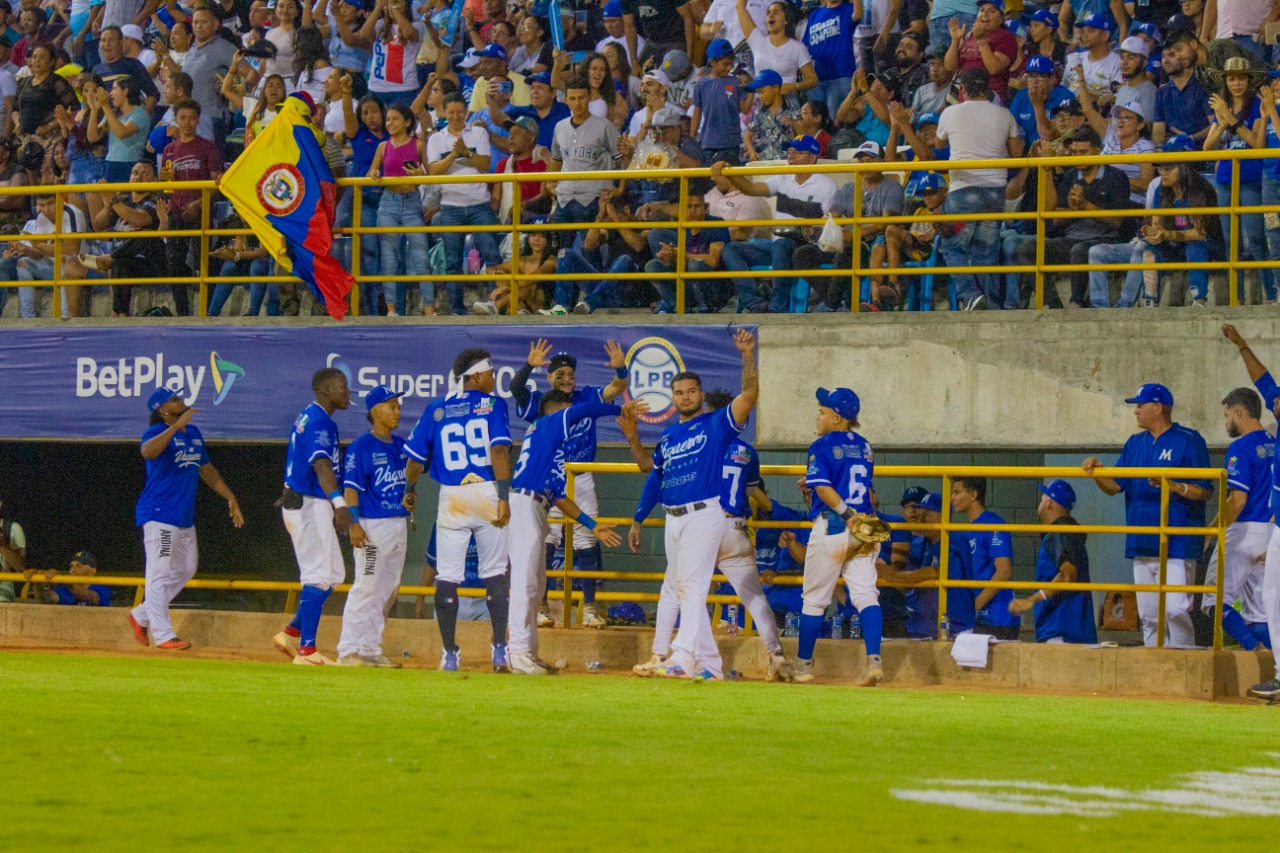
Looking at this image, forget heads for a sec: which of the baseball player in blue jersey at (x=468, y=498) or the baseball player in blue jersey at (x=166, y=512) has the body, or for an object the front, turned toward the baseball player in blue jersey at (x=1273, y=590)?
the baseball player in blue jersey at (x=166, y=512)

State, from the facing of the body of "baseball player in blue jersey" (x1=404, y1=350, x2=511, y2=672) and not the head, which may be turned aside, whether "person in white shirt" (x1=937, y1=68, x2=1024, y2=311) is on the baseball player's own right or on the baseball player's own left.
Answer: on the baseball player's own right

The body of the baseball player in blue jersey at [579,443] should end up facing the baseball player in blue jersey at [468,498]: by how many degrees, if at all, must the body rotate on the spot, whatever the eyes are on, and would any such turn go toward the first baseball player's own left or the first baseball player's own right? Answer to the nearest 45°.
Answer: approximately 45° to the first baseball player's own right

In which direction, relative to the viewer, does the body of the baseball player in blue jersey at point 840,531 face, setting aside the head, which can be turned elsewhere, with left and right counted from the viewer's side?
facing away from the viewer and to the left of the viewer

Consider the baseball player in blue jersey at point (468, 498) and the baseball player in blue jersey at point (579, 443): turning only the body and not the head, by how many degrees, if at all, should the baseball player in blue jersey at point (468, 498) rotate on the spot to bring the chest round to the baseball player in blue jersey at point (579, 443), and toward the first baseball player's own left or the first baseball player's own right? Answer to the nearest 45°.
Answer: approximately 45° to the first baseball player's own right

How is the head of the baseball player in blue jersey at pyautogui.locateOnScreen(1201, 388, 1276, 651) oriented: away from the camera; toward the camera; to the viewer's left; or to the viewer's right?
to the viewer's left

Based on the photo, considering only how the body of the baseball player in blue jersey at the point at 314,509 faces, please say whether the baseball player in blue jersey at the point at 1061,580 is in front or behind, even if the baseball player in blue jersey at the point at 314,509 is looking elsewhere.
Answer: in front

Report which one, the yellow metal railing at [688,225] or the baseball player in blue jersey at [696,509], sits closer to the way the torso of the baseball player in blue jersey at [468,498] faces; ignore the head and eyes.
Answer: the yellow metal railing

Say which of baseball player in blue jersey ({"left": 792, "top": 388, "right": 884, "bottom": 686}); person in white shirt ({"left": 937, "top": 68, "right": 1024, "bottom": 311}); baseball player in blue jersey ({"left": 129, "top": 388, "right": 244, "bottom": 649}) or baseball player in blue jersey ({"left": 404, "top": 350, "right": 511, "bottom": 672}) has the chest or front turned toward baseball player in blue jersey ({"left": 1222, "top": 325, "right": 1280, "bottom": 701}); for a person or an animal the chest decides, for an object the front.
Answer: baseball player in blue jersey ({"left": 129, "top": 388, "right": 244, "bottom": 649})

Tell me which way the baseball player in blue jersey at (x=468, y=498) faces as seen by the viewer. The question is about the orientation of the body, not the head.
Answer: away from the camera
